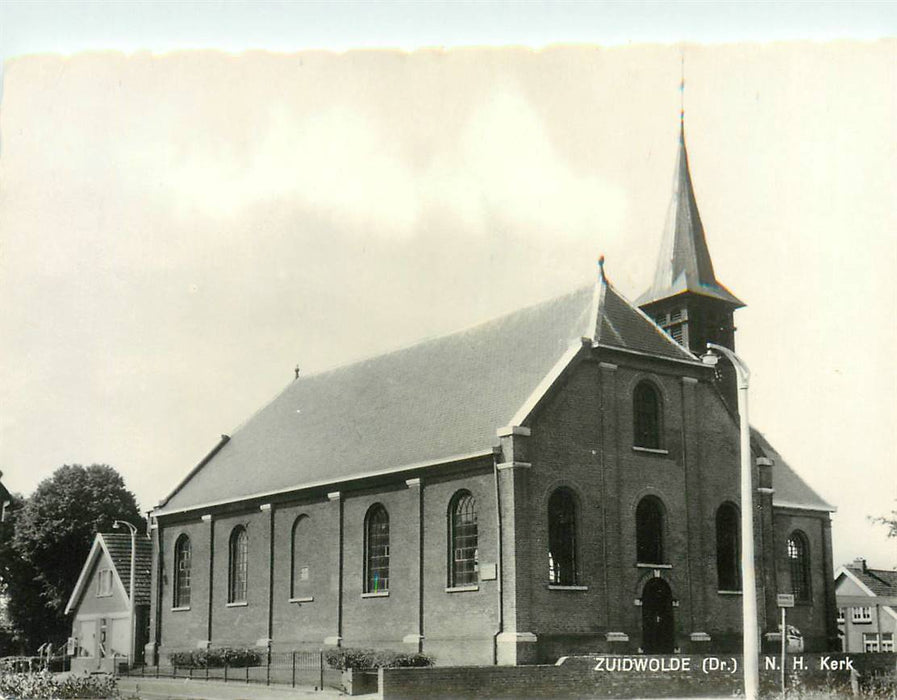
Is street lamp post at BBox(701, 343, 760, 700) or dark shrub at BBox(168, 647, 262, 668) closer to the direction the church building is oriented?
the street lamp post

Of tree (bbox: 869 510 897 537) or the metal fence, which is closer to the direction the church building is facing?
the tree

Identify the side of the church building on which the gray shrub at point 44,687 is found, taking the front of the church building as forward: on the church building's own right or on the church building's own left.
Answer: on the church building's own right

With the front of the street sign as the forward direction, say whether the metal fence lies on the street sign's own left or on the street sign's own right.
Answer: on the street sign's own right
